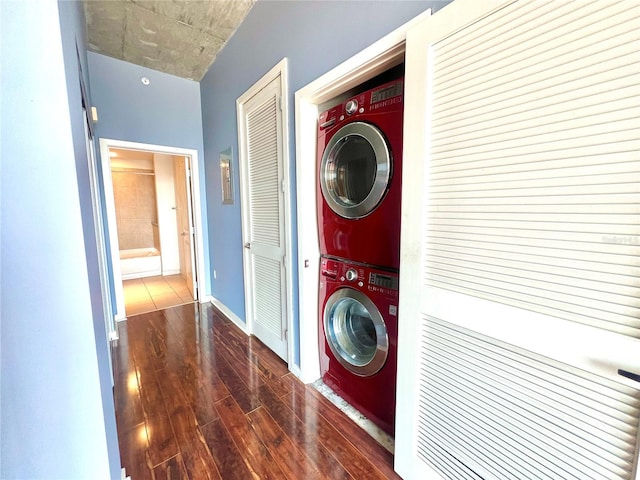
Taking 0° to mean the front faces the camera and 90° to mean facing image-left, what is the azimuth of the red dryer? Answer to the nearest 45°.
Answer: approximately 45°

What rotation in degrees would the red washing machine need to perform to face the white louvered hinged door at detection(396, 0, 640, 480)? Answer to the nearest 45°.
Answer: approximately 90° to its left

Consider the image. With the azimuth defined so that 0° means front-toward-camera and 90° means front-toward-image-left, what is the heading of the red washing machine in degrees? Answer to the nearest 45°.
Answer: approximately 45°

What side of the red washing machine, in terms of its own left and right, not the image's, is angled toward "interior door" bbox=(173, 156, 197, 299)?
right

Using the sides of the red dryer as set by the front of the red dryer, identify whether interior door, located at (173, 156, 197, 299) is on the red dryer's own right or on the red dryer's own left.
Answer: on the red dryer's own right

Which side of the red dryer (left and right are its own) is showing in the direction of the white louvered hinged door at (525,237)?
left
